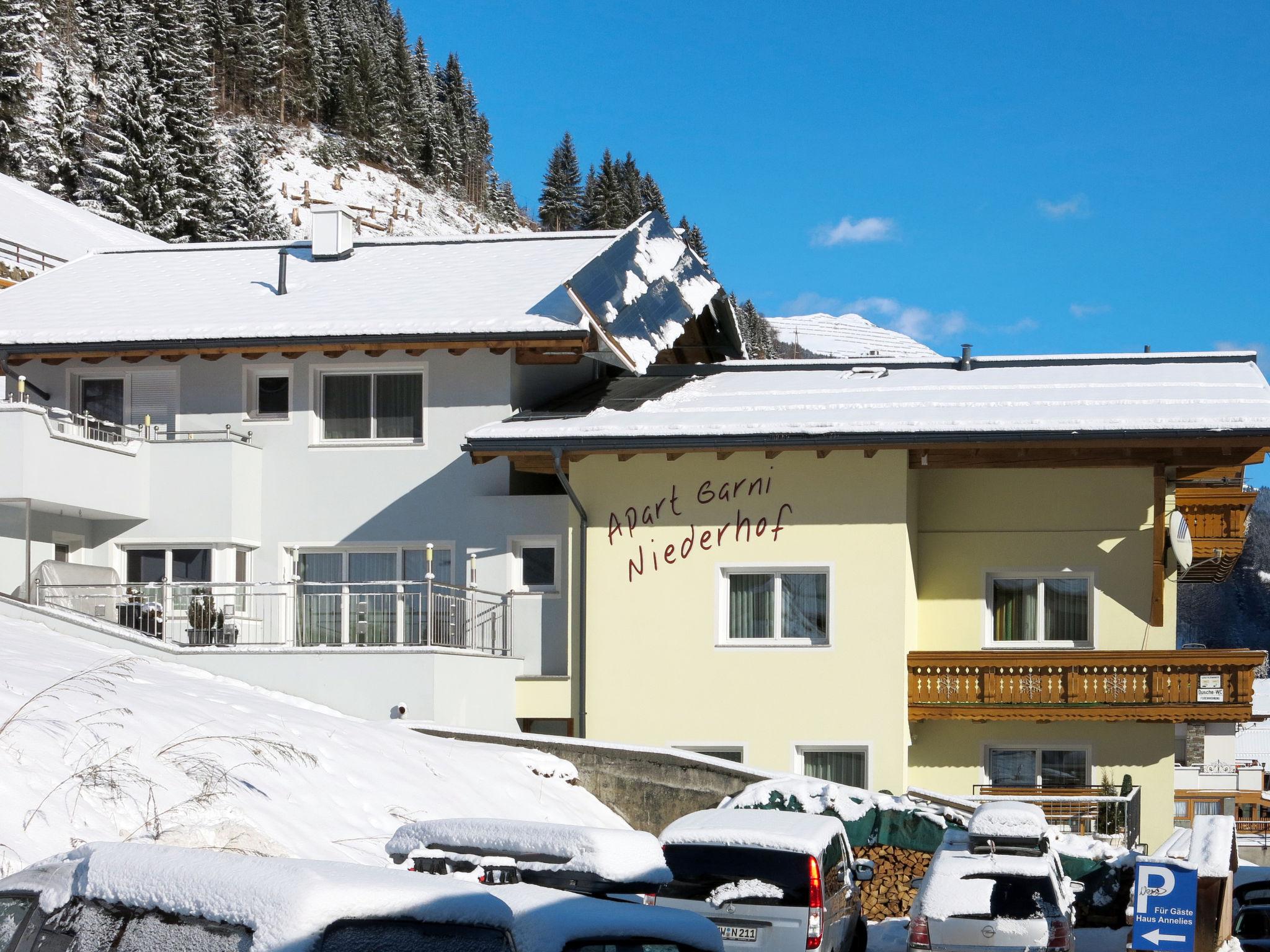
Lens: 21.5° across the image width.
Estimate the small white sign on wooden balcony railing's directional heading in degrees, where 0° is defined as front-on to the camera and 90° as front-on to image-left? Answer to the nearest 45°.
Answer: approximately 0°

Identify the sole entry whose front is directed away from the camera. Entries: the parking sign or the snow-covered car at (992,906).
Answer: the snow-covered car

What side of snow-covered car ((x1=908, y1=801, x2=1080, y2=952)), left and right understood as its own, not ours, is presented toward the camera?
back

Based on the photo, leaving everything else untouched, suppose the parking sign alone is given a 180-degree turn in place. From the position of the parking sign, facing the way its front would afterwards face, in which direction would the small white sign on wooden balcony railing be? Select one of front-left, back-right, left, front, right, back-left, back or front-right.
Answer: front
